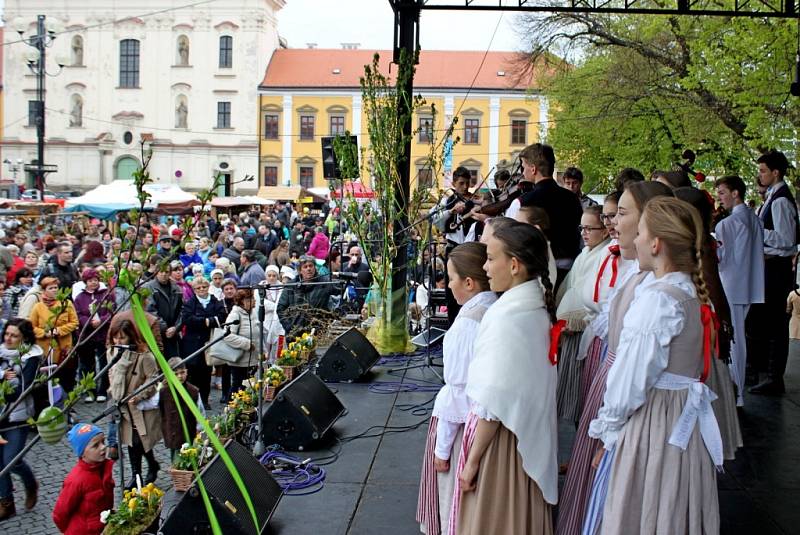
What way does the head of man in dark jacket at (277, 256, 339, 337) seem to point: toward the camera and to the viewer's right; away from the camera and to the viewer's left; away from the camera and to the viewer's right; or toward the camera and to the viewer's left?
toward the camera and to the viewer's right

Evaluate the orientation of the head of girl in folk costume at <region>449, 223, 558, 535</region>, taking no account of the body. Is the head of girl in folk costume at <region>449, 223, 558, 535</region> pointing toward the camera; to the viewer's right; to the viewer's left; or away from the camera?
to the viewer's left

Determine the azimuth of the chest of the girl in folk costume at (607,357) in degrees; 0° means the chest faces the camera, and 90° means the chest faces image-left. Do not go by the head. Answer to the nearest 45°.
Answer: approximately 90°

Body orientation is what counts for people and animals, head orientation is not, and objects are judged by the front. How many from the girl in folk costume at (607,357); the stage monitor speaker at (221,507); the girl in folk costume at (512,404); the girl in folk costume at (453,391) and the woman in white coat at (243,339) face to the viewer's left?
3

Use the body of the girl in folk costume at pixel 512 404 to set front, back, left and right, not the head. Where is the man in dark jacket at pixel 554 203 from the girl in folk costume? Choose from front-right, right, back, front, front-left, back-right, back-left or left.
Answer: right

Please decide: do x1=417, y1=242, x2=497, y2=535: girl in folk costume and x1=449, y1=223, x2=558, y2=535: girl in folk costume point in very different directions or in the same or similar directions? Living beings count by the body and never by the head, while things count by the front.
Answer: same or similar directions

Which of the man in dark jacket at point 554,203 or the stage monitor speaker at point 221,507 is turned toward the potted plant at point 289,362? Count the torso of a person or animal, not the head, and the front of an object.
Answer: the man in dark jacket

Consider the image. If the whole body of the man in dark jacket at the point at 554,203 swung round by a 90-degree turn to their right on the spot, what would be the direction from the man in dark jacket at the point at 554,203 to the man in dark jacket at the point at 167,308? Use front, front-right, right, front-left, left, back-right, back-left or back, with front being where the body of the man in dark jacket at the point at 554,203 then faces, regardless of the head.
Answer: left

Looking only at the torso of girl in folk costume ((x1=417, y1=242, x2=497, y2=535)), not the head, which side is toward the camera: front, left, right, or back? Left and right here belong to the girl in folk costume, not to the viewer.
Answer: left

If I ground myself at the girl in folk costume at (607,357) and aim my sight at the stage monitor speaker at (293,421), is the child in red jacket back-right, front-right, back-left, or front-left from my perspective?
front-left

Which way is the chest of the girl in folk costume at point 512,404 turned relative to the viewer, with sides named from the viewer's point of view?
facing to the left of the viewer

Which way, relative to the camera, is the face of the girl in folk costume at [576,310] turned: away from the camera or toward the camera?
toward the camera

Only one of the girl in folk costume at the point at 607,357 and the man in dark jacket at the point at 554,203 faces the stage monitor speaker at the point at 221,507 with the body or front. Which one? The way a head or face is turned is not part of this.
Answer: the girl in folk costume

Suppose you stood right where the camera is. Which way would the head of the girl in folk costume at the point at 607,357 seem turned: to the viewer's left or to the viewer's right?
to the viewer's left

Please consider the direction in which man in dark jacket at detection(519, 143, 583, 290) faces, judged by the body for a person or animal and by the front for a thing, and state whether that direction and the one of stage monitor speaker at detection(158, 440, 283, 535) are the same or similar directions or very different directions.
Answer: very different directions
